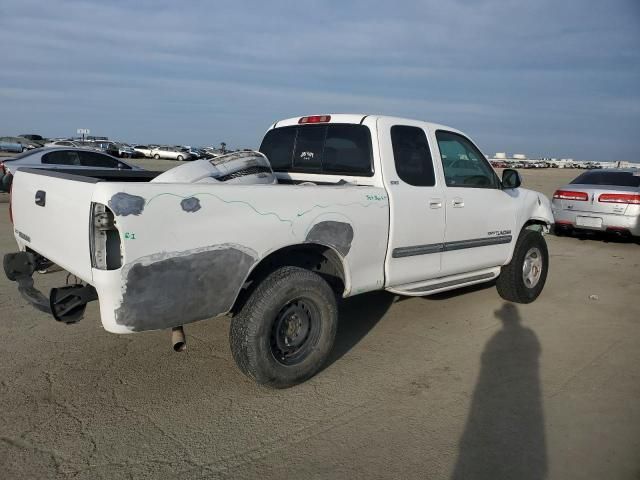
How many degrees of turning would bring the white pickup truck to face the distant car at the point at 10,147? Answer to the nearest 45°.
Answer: approximately 90° to its left

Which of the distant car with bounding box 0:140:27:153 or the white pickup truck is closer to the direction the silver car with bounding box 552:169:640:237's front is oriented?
the distant car

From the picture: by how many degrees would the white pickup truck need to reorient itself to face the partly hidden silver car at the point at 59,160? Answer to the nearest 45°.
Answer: approximately 90° to its left

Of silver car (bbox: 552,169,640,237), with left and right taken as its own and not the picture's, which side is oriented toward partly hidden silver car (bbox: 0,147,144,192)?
left

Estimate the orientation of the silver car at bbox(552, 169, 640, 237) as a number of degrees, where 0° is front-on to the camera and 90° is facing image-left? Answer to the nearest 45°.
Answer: approximately 180°

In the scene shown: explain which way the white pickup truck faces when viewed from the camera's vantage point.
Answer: facing away from the viewer and to the right of the viewer
